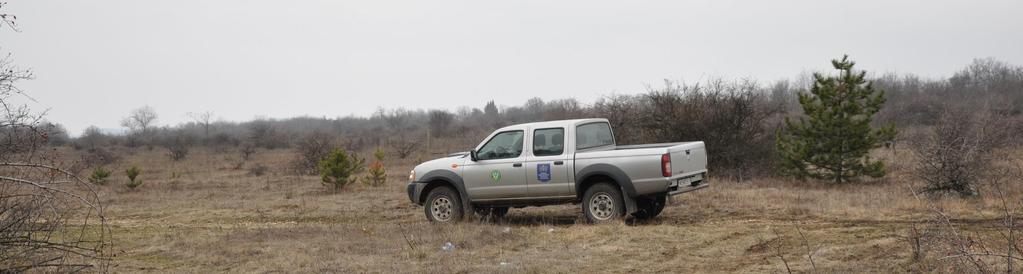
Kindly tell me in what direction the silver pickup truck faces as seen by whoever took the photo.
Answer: facing away from the viewer and to the left of the viewer

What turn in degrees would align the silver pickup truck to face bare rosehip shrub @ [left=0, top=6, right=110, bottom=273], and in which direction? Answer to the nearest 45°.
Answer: approximately 90° to its left

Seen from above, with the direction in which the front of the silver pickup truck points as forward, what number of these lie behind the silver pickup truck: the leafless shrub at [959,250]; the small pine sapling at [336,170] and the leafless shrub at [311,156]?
1

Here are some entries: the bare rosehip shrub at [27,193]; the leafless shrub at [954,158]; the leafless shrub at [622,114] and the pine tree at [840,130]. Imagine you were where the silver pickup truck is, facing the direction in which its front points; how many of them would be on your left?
1

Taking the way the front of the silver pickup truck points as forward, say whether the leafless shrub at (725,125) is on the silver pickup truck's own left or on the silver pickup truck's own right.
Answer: on the silver pickup truck's own right

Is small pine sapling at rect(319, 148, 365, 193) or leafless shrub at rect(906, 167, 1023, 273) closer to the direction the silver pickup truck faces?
the small pine sapling

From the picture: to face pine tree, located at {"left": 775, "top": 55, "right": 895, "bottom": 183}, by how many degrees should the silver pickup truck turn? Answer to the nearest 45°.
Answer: approximately 90° to its right

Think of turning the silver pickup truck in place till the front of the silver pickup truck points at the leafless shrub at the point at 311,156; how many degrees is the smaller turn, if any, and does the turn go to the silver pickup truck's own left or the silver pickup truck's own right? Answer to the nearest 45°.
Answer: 0° — it already faces it

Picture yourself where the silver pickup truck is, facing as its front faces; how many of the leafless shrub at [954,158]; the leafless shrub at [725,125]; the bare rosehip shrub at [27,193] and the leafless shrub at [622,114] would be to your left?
1

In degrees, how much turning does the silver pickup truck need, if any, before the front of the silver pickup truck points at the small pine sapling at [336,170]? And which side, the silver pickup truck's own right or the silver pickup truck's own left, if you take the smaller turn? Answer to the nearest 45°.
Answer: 0° — it already faces it
